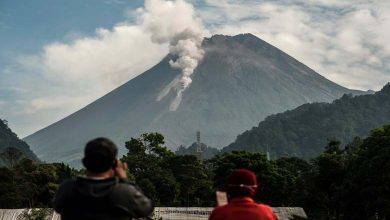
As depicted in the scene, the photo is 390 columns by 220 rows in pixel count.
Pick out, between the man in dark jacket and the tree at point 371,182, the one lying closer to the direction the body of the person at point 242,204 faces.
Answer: the tree

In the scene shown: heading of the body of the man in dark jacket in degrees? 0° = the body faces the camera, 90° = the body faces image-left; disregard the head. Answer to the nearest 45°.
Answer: approximately 180°

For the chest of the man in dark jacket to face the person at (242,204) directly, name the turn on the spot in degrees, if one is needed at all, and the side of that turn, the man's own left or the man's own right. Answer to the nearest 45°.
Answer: approximately 90° to the man's own right

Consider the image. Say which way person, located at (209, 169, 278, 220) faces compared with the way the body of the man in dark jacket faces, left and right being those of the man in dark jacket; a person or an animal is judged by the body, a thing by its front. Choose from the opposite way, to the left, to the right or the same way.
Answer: the same way

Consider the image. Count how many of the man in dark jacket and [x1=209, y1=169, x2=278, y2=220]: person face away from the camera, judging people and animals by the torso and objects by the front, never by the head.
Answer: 2

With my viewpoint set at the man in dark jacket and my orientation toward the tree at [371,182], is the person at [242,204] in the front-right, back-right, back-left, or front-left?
front-right

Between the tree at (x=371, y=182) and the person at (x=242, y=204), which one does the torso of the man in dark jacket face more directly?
the tree

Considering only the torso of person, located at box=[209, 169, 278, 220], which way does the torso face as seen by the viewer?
away from the camera

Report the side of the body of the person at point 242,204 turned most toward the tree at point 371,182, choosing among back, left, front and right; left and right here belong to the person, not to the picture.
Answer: front

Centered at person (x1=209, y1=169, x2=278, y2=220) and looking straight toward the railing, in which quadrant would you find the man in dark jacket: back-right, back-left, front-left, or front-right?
back-left

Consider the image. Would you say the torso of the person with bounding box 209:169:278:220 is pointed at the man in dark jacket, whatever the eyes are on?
no

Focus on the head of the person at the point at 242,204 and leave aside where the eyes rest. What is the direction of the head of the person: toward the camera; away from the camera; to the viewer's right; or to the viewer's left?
away from the camera

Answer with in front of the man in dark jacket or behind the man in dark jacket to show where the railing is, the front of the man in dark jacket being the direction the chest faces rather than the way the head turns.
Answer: in front

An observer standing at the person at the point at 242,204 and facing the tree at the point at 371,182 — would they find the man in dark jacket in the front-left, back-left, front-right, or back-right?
back-left
